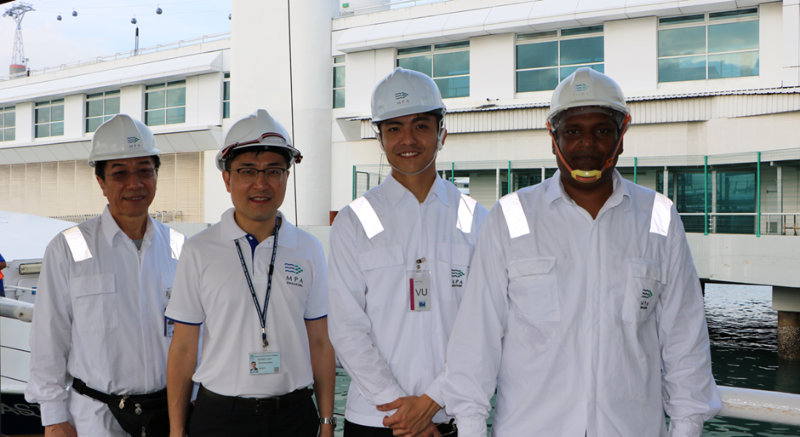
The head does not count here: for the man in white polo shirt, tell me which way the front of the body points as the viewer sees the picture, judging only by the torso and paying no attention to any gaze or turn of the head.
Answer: toward the camera

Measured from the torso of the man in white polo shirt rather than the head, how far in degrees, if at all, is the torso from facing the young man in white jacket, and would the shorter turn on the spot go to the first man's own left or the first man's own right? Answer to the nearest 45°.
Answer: approximately 45° to the first man's own left

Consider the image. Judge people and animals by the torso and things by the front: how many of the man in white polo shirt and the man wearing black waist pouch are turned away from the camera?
0

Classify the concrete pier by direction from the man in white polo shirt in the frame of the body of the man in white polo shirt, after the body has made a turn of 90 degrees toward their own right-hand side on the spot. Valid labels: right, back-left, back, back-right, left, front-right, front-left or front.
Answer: back-right

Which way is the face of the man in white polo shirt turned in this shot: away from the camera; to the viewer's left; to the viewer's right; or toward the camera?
toward the camera

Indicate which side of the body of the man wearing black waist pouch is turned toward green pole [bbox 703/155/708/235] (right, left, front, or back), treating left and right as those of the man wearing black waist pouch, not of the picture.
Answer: left

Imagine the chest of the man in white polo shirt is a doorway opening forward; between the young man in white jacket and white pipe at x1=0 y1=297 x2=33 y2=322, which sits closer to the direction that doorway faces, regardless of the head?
the young man in white jacket
